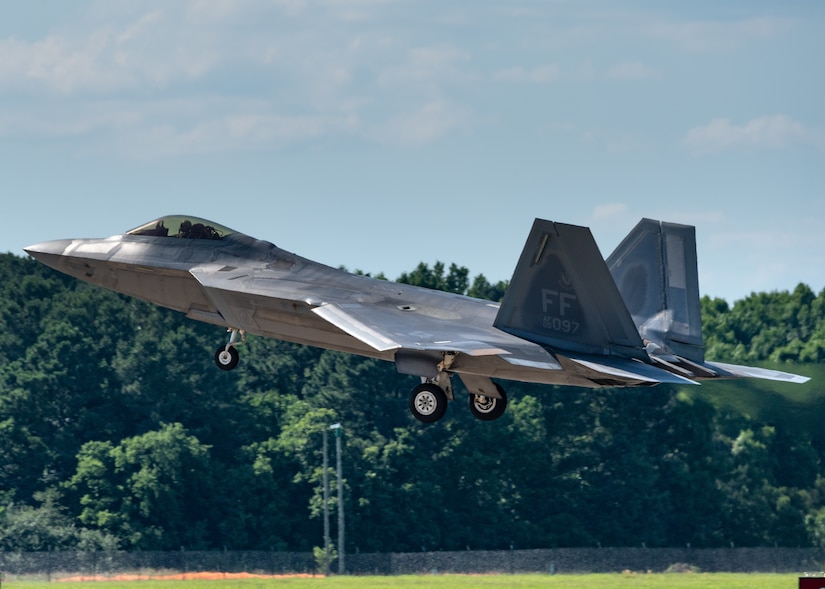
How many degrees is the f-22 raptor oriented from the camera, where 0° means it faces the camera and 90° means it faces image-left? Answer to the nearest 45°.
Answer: approximately 135°
